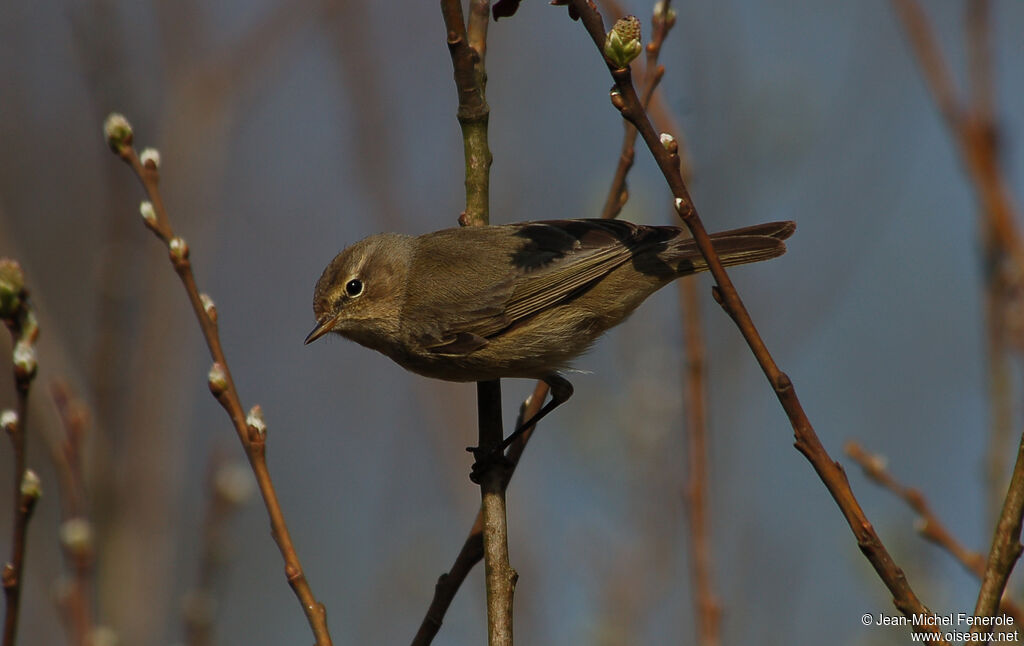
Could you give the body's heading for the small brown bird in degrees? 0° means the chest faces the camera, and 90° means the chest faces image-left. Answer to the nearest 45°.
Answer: approximately 90°
